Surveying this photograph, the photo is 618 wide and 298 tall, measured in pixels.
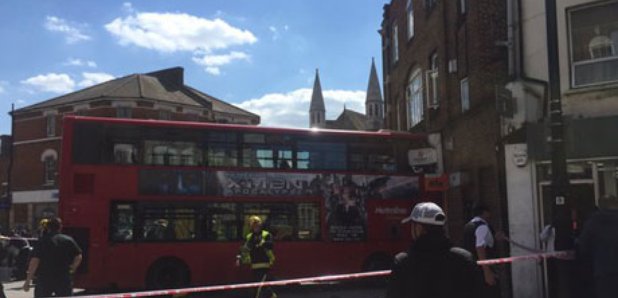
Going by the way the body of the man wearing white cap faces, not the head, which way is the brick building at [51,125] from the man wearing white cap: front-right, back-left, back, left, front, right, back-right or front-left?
front

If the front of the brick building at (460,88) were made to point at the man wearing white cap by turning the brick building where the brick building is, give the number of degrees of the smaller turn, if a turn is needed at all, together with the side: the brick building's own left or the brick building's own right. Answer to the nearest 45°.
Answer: approximately 45° to the brick building's own left

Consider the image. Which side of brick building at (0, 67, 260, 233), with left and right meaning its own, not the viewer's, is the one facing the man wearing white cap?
front

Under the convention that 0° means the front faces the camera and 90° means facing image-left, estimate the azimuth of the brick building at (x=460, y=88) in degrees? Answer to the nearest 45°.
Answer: approximately 45°

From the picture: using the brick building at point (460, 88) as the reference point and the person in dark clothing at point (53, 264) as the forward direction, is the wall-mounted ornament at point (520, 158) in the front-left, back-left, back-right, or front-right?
front-left

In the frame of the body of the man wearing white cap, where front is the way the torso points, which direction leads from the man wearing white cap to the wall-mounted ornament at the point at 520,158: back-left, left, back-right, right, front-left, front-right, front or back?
front-right

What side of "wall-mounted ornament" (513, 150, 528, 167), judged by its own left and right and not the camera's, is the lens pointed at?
front

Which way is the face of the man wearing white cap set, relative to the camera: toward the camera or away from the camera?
away from the camera

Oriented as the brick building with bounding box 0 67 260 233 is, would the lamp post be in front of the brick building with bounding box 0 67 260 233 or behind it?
in front
